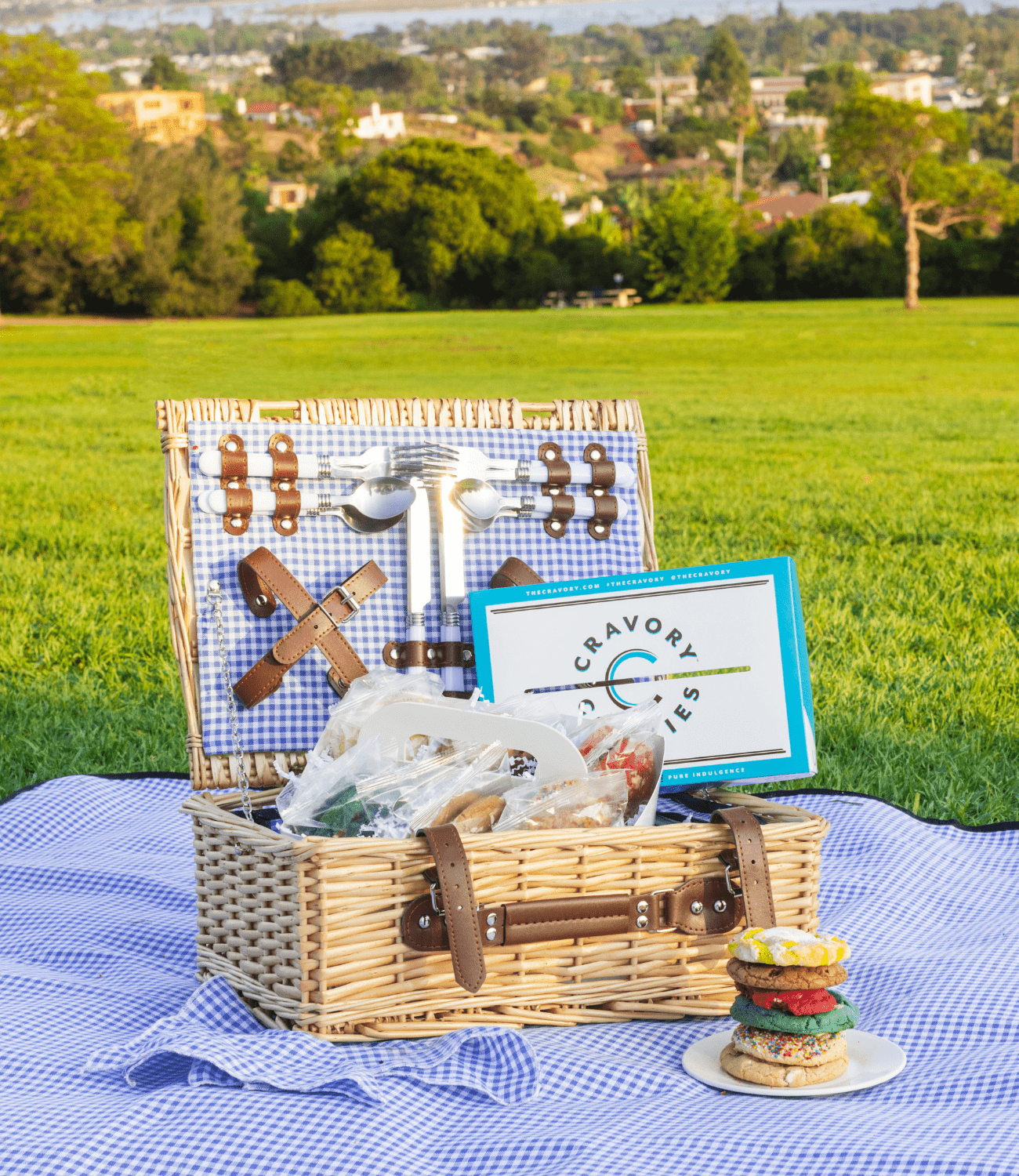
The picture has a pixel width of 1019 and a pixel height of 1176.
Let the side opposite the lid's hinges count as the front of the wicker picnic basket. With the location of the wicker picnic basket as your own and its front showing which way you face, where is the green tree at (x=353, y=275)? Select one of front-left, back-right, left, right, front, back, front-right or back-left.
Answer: back

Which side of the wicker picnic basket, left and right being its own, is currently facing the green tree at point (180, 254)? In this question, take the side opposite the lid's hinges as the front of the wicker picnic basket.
back

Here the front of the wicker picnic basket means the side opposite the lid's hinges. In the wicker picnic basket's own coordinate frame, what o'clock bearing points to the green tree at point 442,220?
The green tree is roughly at 6 o'clock from the wicker picnic basket.

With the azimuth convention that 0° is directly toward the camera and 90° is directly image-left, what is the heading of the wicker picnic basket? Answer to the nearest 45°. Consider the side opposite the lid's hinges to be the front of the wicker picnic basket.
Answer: approximately 0°

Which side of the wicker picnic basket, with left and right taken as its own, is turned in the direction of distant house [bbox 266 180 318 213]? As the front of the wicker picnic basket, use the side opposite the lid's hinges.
back

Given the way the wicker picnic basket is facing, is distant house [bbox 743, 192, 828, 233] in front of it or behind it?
behind

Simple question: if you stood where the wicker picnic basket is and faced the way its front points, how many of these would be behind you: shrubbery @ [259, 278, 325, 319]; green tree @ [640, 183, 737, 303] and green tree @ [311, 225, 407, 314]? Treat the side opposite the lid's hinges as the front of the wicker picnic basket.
3

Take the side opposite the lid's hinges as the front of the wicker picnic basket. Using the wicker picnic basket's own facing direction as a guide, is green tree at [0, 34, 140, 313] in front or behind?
behind
